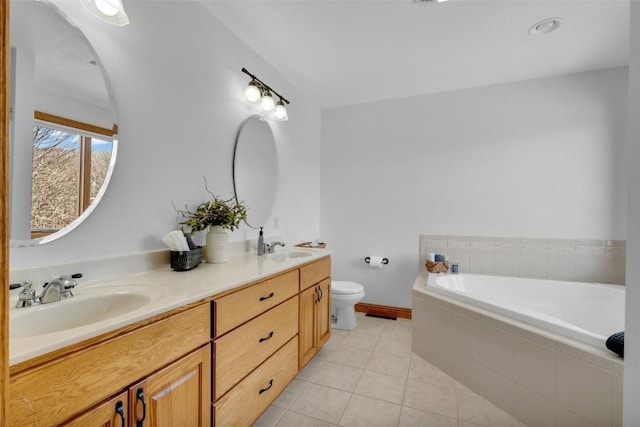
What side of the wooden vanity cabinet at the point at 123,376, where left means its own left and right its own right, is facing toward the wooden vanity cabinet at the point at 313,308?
left

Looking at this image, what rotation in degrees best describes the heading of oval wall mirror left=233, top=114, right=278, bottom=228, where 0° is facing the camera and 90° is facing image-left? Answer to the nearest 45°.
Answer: approximately 315°

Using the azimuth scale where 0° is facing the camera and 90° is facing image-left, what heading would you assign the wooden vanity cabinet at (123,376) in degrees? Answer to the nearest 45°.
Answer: approximately 315°

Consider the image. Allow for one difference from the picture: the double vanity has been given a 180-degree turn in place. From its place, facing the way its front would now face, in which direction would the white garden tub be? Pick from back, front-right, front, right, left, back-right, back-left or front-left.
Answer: back-right

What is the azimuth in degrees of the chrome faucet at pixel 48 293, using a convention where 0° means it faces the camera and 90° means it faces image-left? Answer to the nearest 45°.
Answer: approximately 315°

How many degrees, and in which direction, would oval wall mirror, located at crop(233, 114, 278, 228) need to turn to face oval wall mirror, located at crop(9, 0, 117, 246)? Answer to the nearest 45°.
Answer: approximately 90° to its right

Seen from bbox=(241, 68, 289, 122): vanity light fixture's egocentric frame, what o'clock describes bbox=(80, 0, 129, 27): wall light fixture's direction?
The wall light fixture is roughly at 3 o'clock from the vanity light fixture.

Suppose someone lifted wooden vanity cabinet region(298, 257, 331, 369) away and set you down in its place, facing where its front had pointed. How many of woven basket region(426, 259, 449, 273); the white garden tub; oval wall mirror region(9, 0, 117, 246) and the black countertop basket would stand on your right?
2
